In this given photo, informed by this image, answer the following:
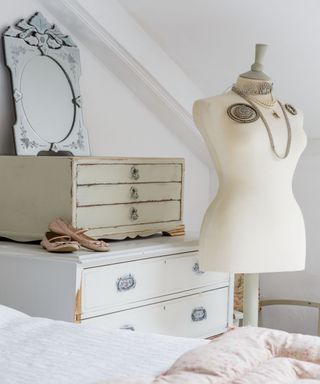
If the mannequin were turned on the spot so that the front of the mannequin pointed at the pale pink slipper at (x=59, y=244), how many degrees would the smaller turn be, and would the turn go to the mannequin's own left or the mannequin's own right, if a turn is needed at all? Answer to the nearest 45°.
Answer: approximately 90° to the mannequin's own right

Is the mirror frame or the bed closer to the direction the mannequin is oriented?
the bed

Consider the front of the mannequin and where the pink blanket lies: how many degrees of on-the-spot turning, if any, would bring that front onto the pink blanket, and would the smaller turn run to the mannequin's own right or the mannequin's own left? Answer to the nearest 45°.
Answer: approximately 45° to the mannequin's own right

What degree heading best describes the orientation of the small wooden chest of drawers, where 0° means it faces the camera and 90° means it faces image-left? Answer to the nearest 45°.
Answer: approximately 315°
